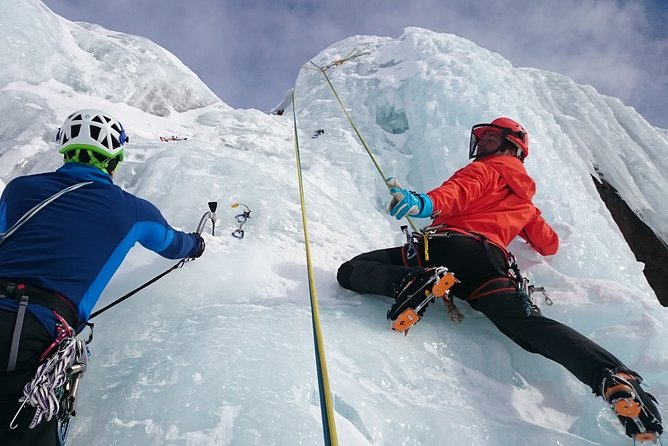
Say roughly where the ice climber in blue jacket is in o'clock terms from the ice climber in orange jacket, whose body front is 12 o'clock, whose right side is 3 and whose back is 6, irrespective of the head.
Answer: The ice climber in blue jacket is roughly at 9 o'clock from the ice climber in orange jacket.

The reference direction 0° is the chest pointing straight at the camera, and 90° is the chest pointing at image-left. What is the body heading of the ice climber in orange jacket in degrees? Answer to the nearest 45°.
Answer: approximately 135°

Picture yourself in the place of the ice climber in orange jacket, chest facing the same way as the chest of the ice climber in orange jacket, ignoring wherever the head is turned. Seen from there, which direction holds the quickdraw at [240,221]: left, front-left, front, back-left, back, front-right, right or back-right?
front-left

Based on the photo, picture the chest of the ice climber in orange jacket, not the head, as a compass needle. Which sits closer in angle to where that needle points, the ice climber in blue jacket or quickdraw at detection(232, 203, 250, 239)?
the quickdraw
